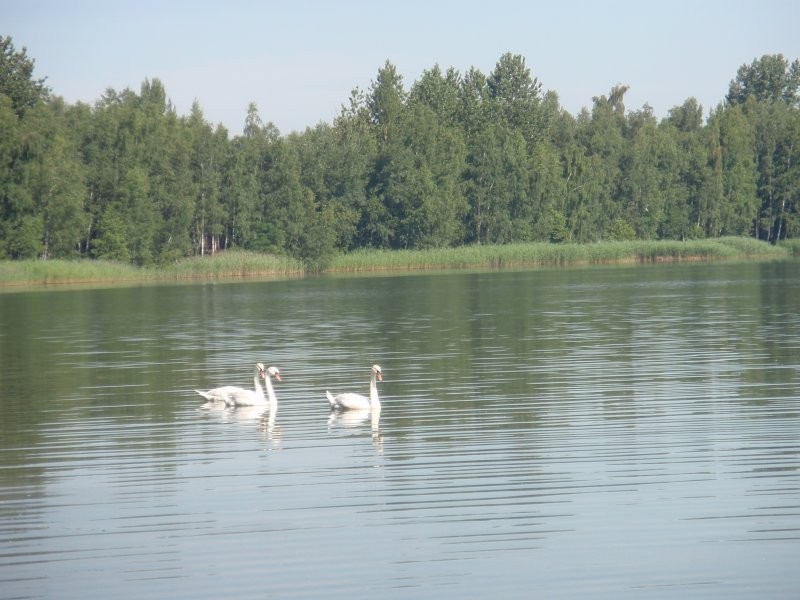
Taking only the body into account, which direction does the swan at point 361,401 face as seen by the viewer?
to the viewer's right
